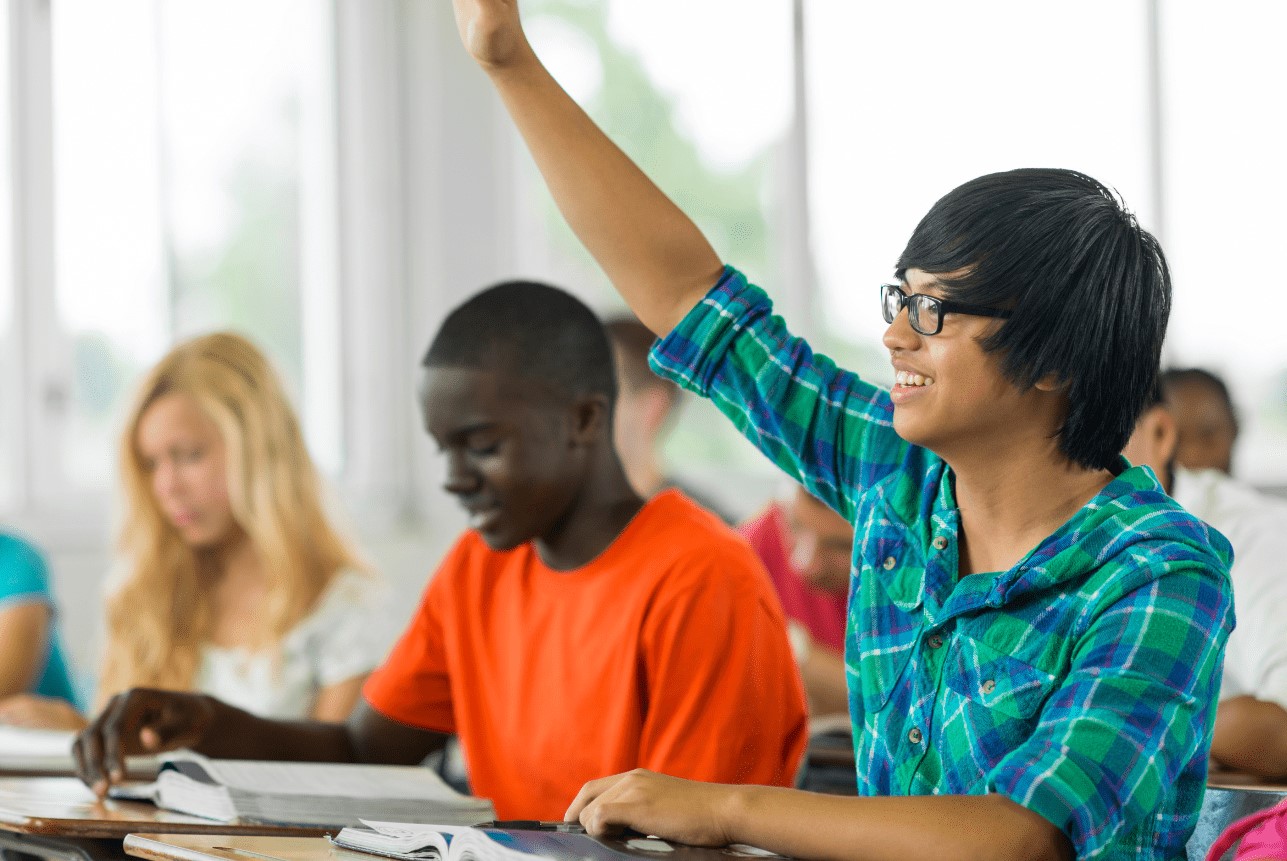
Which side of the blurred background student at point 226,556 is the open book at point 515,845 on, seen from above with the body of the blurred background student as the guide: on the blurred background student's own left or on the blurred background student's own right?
on the blurred background student's own left

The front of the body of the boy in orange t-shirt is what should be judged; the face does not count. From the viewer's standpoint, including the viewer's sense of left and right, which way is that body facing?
facing the viewer and to the left of the viewer

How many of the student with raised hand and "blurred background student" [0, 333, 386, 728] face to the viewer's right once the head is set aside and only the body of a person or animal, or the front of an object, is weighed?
0

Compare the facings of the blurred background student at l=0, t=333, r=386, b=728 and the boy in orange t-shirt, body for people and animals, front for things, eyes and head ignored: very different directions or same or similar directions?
same or similar directions

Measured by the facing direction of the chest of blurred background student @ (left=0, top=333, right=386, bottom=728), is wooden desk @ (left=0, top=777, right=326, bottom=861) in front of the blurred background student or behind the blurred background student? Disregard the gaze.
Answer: in front

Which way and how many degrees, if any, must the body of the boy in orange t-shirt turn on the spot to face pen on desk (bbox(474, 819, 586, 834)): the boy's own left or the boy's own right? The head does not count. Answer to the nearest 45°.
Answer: approximately 45° to the boy's own left

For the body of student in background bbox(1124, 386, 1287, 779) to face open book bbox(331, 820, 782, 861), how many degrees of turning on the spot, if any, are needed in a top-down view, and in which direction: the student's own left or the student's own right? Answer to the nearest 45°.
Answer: approximately 45° to the student's own left

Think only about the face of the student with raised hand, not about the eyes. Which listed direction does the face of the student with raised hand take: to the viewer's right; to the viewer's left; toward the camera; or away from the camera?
to the viewer's left
